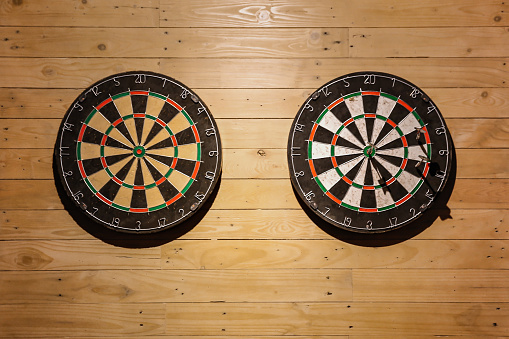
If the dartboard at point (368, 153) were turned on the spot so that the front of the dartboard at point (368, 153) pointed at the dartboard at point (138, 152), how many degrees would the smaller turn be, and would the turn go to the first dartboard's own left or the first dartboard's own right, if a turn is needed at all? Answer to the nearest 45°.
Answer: approximately 90° to the first dartboard's own right

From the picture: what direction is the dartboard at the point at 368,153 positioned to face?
toward the camera

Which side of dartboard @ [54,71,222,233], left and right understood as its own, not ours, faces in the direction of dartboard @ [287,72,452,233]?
left

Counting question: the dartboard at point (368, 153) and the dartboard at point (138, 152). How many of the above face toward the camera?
2

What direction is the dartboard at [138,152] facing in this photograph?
toward the camera
